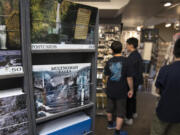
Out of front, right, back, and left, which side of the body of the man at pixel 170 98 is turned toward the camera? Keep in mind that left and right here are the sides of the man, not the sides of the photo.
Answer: back

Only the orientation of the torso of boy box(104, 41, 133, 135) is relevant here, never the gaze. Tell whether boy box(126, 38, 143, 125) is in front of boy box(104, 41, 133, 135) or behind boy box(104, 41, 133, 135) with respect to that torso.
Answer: in front

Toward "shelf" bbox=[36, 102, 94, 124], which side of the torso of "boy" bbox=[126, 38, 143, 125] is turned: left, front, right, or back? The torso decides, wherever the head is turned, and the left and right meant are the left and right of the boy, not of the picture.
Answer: left

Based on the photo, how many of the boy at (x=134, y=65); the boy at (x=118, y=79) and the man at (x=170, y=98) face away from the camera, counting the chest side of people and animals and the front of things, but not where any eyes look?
2

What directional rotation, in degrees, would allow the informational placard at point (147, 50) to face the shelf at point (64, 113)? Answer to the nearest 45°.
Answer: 0° — it already faces it

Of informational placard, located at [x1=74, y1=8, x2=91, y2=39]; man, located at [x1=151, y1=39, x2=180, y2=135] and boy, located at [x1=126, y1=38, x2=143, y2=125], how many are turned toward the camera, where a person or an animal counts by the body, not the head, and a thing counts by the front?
1

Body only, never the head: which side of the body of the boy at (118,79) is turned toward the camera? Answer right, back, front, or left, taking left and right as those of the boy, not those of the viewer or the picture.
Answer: back

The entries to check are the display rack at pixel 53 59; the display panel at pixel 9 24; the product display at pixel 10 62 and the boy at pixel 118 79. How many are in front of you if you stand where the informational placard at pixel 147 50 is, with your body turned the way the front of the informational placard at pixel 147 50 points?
4

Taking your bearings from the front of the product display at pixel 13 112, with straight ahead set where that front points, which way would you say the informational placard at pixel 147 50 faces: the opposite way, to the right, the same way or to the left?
to the right

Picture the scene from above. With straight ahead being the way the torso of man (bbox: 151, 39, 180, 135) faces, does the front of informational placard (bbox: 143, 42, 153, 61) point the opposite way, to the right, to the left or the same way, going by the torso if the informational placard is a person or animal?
the opposite way

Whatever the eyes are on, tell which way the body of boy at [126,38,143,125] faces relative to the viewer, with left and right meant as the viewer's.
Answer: facing to the left of the viewer
